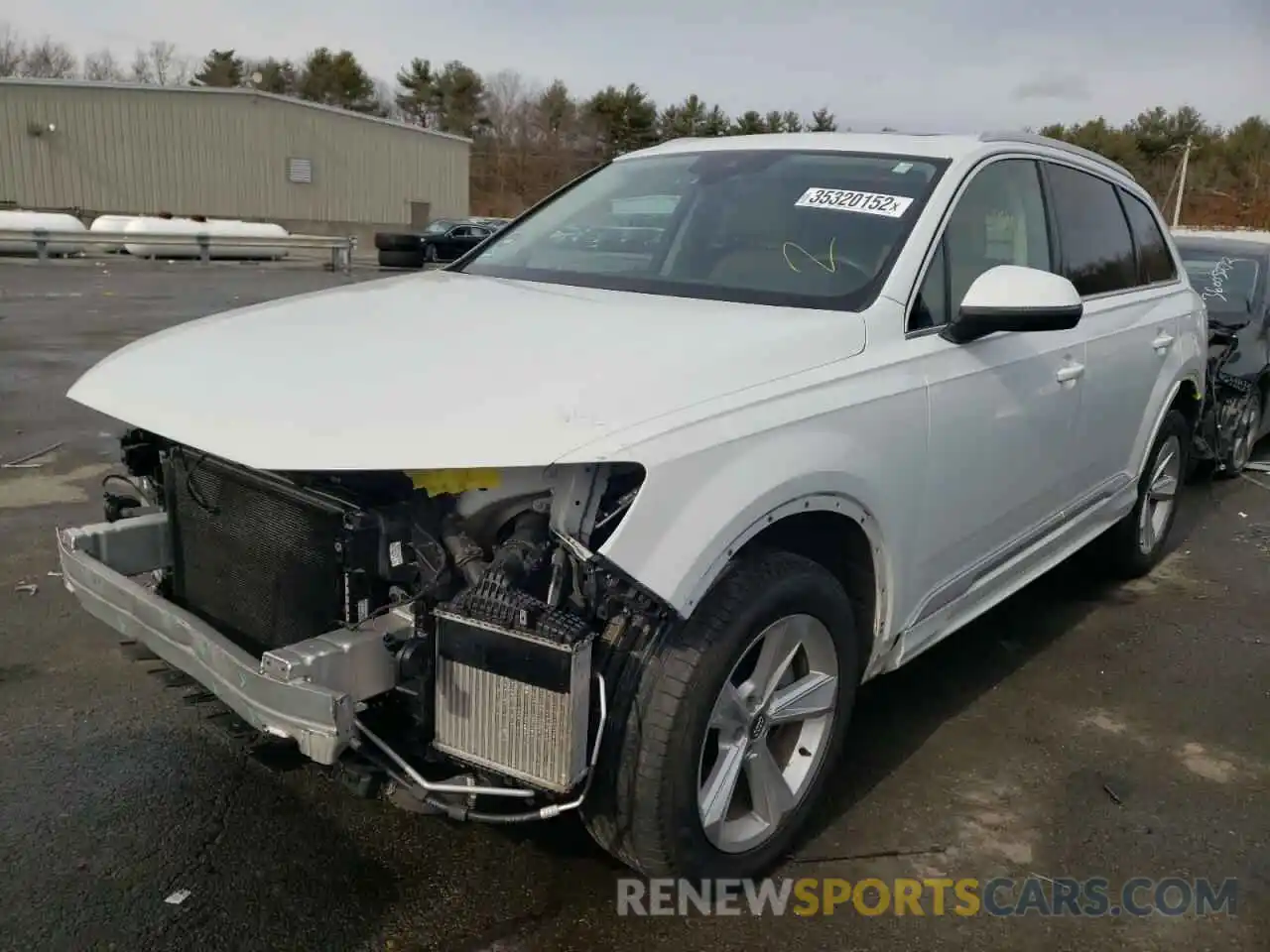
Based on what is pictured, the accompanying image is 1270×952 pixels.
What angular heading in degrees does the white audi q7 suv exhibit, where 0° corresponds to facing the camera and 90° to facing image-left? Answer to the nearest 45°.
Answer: approximately 45°

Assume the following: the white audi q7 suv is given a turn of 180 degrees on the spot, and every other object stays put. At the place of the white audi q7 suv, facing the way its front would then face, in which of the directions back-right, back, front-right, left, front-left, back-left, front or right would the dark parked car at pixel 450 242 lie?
front-left

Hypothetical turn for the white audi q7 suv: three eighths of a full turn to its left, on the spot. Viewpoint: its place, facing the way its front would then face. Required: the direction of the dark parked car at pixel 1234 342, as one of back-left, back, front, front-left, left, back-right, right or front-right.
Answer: front-left

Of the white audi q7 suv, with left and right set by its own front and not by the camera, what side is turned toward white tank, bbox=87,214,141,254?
right

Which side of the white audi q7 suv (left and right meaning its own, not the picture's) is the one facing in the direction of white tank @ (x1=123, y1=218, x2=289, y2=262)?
right
